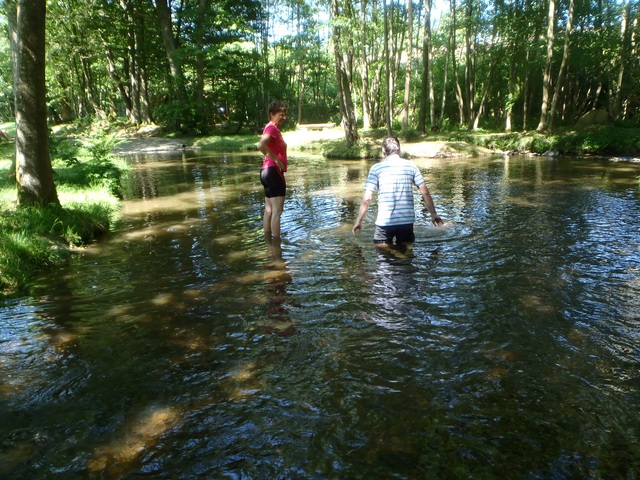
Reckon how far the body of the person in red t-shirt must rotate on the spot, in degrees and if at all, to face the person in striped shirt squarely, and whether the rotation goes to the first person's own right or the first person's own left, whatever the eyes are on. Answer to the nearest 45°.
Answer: approximately 45° to the first person's own right

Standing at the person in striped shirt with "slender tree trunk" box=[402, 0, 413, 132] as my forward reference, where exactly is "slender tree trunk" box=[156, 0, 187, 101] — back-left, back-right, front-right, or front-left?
front-left

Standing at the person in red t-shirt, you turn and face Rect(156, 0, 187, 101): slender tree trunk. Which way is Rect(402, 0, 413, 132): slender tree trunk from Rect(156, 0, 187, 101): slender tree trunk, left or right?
right

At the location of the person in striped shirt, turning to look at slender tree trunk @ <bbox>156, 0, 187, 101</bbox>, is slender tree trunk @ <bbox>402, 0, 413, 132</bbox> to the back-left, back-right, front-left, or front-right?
front-right

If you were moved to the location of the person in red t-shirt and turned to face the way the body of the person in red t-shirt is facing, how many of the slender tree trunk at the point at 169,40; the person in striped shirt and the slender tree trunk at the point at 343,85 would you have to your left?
2

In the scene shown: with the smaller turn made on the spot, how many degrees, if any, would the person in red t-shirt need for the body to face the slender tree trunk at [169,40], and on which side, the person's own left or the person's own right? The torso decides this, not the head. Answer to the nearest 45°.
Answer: approximately 90° to the person's own left

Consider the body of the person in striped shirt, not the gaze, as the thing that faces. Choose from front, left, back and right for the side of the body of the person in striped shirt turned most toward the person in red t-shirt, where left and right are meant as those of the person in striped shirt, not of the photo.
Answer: left

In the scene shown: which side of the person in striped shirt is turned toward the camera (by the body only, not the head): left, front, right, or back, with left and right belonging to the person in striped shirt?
back

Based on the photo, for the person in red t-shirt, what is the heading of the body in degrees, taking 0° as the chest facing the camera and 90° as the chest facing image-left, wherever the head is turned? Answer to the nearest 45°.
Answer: approximately 270°

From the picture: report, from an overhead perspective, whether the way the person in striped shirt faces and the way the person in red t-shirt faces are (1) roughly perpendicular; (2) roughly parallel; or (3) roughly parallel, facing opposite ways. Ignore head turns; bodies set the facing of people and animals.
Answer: roughly perpendicular

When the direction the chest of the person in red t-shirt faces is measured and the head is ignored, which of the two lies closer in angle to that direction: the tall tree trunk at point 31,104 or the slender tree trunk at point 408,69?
the slender tree trunk

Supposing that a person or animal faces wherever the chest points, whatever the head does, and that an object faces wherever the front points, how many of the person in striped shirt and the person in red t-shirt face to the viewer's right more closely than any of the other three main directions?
1

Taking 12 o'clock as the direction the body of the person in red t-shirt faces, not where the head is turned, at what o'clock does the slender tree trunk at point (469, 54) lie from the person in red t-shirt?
The slender tree trunk is roughly at 10 o'clock from the person in red t-shirt.

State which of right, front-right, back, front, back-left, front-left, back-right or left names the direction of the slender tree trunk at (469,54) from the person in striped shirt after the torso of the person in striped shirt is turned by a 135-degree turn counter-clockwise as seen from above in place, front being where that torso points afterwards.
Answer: back-right

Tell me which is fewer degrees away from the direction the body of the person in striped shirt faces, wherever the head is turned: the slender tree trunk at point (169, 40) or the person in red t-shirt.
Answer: the slender tree trunk

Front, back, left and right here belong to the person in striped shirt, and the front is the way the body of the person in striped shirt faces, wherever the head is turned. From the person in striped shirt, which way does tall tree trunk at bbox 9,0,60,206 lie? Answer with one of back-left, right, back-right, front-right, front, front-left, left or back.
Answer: left
